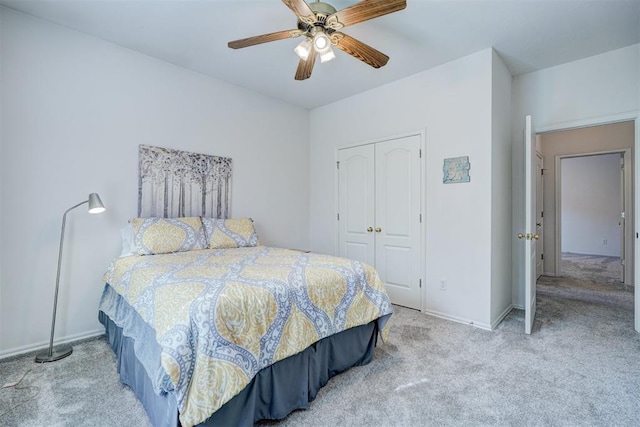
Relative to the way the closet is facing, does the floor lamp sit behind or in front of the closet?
in front

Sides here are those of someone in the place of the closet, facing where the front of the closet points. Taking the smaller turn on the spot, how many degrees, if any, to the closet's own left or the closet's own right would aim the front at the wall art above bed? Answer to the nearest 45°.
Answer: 0° — it already faces it

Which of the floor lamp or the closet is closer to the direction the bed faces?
the closet

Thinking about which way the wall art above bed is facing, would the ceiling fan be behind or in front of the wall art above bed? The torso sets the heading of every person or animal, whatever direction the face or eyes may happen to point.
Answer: in front

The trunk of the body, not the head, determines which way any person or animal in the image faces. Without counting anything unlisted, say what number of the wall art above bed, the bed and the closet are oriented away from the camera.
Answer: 0

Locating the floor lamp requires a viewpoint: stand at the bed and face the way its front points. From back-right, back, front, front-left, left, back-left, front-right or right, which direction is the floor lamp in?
back

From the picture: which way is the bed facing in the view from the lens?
facing the viewer and to the right of the viewer
